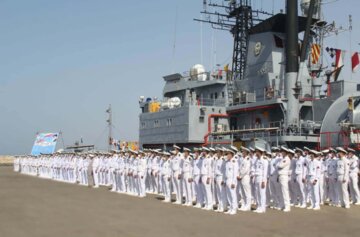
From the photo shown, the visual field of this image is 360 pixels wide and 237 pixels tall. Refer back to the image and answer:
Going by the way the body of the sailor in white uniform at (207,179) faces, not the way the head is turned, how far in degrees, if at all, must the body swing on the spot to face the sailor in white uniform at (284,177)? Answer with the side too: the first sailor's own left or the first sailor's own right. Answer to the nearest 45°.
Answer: approximately 135° to the first sailor's own left

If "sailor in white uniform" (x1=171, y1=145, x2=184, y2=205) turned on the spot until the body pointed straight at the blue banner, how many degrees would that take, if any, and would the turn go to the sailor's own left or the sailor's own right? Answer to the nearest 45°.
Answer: approximately 90° to the sailor's own right

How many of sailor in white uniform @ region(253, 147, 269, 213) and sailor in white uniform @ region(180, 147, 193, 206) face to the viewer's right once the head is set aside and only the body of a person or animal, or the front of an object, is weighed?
0

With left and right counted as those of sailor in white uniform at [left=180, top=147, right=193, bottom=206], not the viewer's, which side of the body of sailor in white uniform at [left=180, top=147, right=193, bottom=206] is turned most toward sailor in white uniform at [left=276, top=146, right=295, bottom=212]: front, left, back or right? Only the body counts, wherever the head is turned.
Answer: left

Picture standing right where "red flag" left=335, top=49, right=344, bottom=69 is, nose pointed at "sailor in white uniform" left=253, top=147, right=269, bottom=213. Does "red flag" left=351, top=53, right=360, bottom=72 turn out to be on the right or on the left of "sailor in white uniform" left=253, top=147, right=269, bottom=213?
left

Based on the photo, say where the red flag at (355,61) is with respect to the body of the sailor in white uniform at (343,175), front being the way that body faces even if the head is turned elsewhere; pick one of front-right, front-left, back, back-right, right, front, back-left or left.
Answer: back-right

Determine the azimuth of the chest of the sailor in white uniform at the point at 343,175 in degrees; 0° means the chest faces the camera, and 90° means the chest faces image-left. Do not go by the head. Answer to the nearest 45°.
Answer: approximately 45°

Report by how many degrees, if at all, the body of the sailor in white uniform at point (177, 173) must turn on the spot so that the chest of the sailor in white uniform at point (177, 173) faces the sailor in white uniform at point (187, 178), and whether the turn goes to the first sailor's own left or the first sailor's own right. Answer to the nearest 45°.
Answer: approximately 90° to the first sailor's own left

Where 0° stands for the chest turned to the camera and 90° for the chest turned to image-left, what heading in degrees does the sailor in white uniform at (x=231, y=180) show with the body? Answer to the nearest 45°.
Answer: approximately 45°
